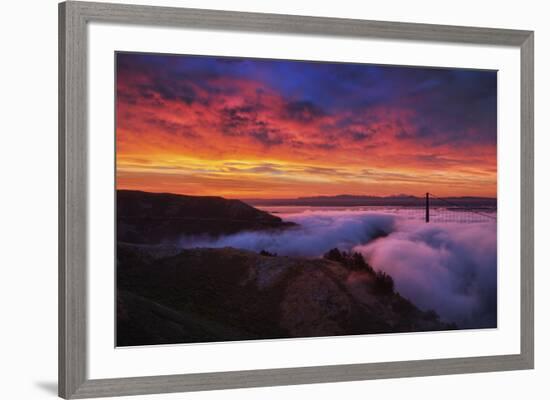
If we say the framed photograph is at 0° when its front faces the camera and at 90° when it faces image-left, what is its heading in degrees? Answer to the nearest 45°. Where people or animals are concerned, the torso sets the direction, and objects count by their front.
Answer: approximately 315°
